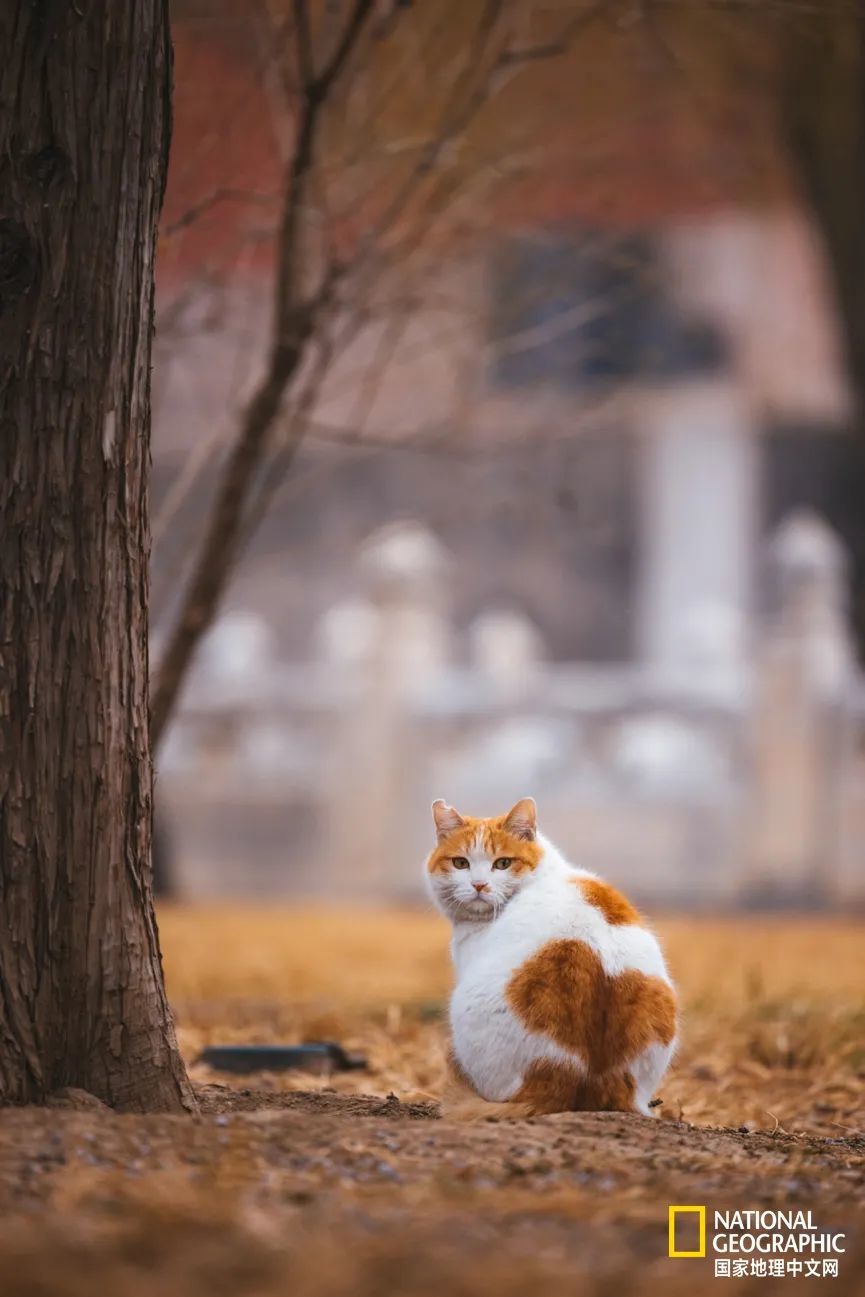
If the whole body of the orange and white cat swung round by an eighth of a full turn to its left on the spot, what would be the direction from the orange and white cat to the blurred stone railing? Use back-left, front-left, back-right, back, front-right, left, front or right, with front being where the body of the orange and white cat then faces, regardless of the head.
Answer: right

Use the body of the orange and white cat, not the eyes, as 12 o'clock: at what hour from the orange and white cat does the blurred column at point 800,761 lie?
The blurred column is roughly at 2 o'clock from the orange and white cat.

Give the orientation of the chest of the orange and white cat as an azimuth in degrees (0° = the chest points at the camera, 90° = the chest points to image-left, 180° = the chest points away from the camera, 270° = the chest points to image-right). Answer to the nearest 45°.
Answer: approximately 135°

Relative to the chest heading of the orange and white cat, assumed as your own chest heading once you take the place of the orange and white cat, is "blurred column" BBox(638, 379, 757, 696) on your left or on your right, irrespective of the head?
on your right
